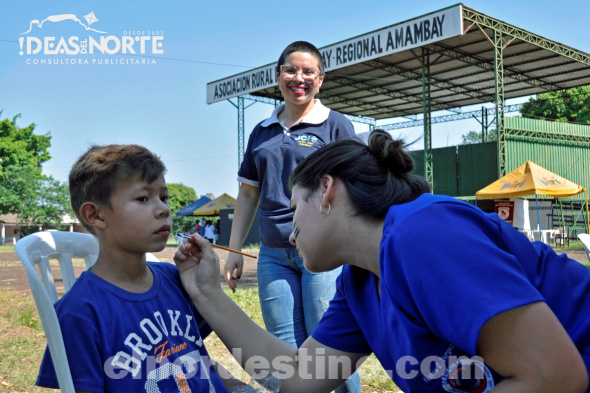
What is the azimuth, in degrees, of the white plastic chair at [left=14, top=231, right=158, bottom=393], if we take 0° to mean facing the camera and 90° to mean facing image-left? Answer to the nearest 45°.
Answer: approximately 315°

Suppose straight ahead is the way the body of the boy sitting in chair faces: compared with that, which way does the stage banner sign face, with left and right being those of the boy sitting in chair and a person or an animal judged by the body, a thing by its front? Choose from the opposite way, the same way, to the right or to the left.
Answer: to the right

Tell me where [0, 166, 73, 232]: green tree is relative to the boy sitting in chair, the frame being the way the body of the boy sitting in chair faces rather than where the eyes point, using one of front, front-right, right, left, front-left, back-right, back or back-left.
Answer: back-left

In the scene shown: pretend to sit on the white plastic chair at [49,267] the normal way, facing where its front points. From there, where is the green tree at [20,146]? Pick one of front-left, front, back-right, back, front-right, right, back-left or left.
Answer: back-left

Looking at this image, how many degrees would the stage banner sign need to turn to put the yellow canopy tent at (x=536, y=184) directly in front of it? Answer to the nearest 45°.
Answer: approximately 90° to its left

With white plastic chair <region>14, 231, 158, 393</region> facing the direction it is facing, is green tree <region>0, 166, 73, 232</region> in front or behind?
behind

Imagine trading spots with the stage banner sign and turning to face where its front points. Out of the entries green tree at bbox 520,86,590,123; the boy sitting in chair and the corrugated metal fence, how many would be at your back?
2

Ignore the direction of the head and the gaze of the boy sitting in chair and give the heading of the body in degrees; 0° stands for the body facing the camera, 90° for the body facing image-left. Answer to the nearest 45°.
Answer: approximately 315°

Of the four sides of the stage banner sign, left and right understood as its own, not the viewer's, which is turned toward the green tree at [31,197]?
right

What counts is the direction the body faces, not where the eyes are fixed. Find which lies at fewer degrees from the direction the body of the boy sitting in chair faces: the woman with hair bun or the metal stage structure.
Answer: the woman with hair bun

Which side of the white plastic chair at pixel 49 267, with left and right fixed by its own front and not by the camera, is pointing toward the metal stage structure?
left

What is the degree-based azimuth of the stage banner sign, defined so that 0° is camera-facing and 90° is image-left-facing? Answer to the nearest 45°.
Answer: approximately 45°

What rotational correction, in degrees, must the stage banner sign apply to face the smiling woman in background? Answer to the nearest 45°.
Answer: approximately 45° to its left
